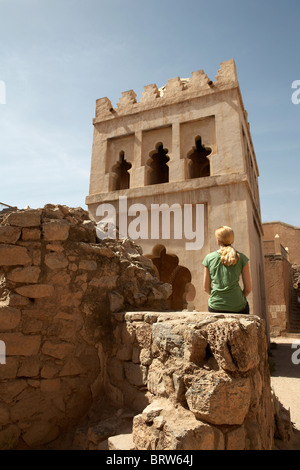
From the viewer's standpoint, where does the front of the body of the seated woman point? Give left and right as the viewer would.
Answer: facing away from the viewer

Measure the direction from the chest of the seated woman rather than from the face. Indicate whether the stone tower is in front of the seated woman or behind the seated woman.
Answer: in front

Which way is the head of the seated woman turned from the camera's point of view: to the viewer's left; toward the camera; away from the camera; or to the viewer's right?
away from the camera
